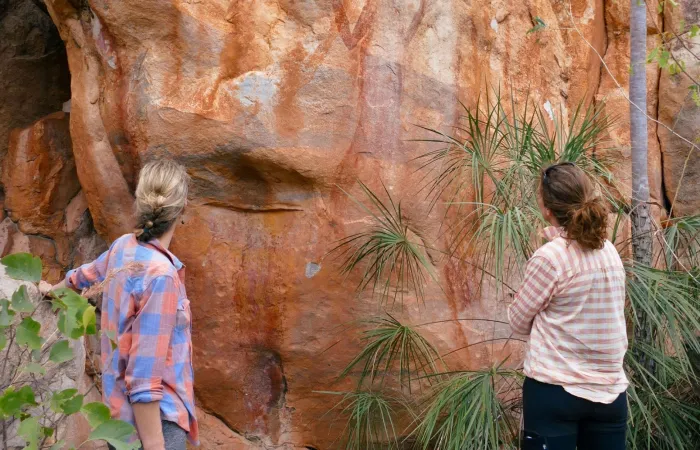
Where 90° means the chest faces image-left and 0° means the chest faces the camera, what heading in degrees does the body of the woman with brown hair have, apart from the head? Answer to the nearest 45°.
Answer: approximately 135°

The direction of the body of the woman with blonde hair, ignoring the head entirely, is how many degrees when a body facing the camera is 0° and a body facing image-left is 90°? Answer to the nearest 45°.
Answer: approximately 225°

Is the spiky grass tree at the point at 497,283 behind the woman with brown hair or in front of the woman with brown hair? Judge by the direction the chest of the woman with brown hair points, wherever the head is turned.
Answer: in front

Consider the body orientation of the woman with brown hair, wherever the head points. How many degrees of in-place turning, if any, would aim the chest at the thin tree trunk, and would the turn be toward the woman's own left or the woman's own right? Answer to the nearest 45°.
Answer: approximately 45° to the woman's own right

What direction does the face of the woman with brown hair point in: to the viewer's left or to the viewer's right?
to the viewer's left

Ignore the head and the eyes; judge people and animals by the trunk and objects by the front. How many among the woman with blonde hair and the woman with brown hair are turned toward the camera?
0

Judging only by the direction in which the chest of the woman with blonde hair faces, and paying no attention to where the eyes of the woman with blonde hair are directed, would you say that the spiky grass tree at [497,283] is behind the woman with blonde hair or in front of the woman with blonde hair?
in front

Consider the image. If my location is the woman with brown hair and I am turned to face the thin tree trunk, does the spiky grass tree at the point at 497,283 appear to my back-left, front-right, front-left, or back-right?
front-left

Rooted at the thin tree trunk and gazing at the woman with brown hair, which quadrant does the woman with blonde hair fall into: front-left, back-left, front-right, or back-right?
front-right

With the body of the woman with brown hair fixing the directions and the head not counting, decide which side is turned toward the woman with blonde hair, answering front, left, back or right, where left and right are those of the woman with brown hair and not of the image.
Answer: left
